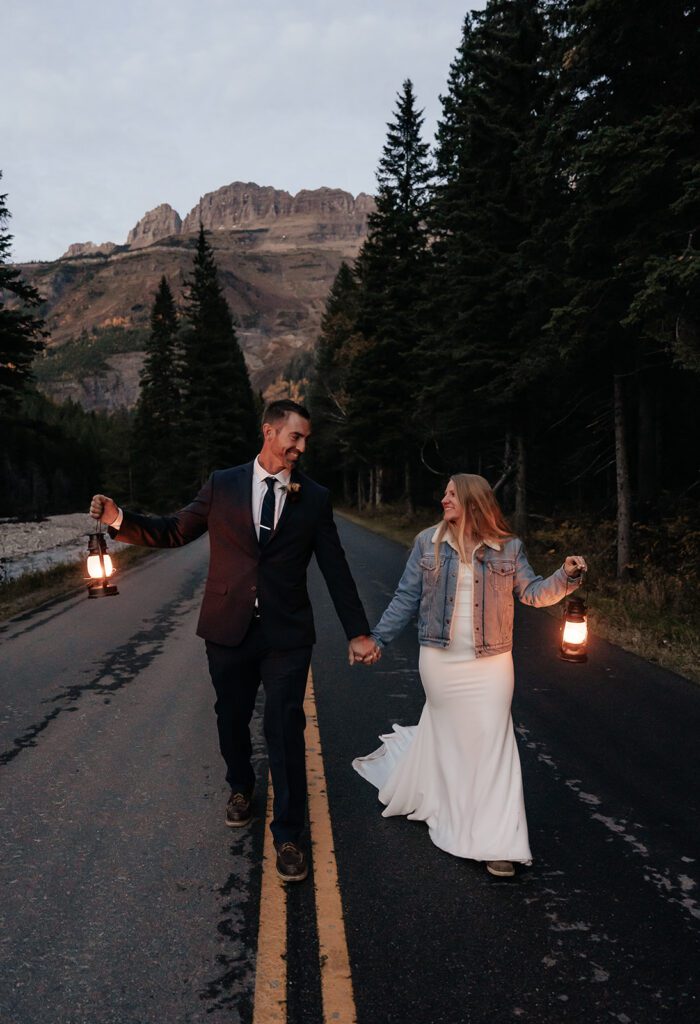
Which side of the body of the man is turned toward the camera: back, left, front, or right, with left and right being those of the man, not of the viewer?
front

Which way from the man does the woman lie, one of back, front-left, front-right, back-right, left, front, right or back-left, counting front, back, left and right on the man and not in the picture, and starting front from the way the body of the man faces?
left

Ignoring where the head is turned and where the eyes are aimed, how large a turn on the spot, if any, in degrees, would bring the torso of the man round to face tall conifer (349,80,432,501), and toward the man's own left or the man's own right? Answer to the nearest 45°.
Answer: approximately 180°

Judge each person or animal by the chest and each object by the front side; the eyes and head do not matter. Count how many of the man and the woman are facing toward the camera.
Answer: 2

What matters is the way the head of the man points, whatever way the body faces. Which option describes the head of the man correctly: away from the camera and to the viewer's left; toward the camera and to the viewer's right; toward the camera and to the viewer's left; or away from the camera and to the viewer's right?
toward the camera and to the viewer's right

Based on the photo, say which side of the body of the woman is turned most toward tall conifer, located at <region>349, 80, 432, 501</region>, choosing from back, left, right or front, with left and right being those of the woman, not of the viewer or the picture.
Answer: back

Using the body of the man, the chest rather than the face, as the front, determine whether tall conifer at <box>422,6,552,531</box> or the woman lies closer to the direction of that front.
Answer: the woman

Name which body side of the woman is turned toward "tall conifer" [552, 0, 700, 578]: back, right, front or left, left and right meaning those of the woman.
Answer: back

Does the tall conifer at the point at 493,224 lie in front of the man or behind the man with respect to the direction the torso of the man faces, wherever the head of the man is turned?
behind

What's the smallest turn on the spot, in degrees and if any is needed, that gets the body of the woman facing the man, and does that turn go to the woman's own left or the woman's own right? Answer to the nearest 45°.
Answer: approximately 90° to the woman's own right

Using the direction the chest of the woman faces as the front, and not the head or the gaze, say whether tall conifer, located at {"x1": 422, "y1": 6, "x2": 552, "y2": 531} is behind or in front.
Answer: behind

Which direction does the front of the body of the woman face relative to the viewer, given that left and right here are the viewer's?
facing the viewer
